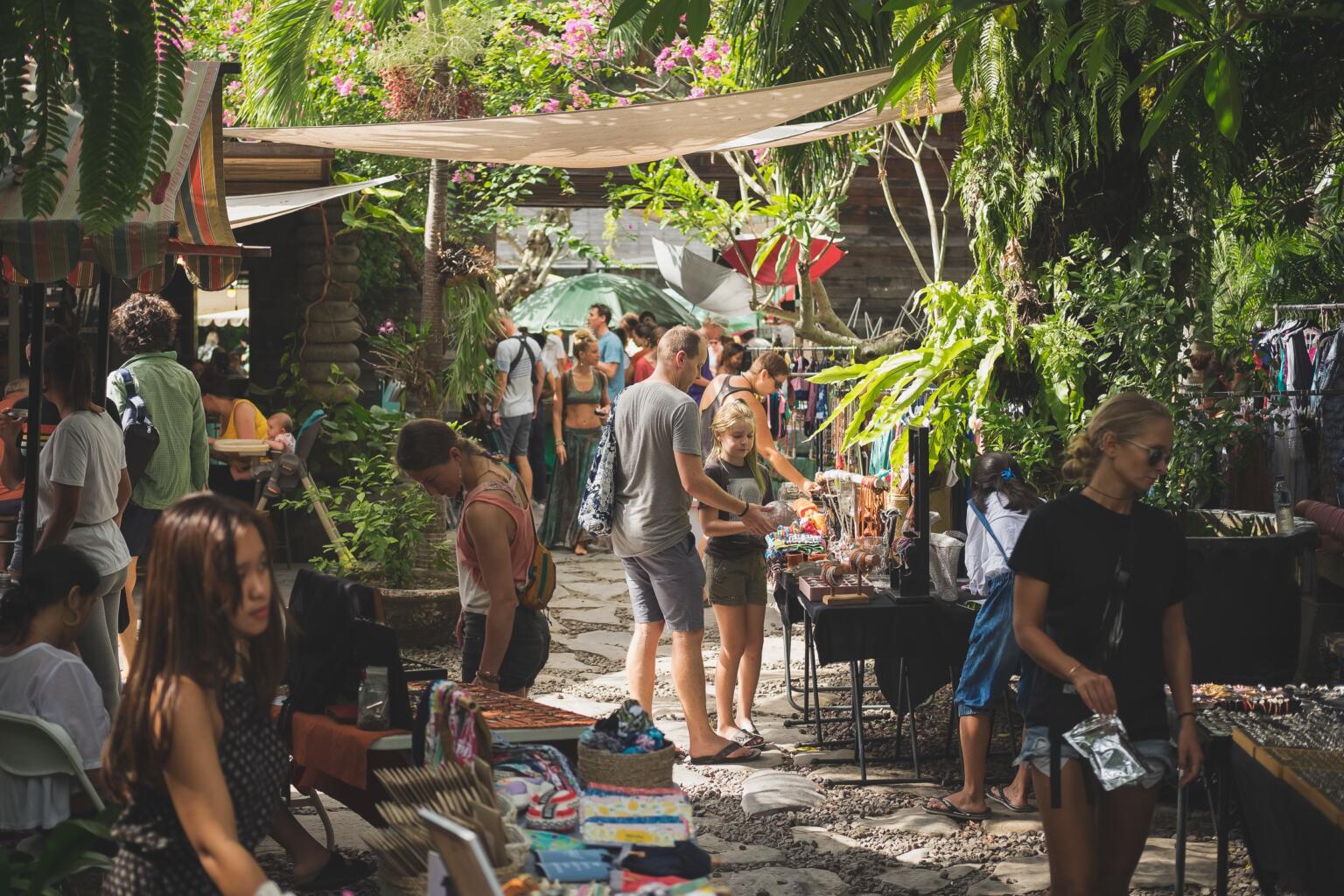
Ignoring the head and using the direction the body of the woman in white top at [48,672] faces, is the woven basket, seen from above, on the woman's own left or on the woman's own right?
on the woman's own right

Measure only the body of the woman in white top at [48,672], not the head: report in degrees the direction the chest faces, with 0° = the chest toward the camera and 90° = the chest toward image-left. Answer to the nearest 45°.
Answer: approximately 225°

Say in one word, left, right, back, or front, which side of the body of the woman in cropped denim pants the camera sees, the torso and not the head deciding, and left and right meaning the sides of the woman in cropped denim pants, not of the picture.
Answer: left

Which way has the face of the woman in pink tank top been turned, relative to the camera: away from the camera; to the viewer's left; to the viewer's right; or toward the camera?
to the viewer's left

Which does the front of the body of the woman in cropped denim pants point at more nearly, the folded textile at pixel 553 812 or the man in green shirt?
the man in green shirt

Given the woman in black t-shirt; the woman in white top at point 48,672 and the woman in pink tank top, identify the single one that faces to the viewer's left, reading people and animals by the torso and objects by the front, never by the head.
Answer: the woman in pink tank top

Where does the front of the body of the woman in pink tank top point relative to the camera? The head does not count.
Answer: to the viewer's left

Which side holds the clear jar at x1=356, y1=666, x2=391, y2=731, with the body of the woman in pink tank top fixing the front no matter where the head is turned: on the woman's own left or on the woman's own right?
on the woman's own left

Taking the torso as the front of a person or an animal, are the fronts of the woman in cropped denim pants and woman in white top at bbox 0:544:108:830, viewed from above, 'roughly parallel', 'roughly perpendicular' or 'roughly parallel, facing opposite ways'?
roughly perpendicular

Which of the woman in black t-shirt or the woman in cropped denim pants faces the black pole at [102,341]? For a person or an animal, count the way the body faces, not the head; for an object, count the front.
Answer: the woman in cropped denim pants

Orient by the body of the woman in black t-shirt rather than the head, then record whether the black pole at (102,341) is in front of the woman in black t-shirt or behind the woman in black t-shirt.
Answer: behind
